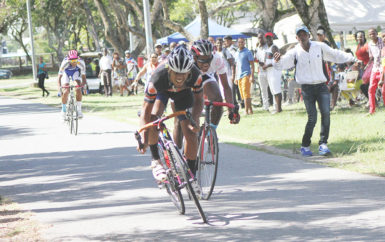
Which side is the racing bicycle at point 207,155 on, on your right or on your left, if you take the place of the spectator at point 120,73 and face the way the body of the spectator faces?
on your left

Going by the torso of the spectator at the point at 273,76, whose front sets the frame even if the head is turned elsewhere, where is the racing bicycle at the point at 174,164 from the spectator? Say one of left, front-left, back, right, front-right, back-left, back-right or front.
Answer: front-left

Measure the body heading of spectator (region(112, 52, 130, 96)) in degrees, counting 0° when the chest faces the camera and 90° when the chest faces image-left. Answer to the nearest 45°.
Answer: approximately 45°

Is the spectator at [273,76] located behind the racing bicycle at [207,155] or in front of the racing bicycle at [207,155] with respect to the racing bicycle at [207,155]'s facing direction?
behind

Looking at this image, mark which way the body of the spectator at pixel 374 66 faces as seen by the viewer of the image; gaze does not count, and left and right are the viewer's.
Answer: facing the viewer and to the left of the viewer
